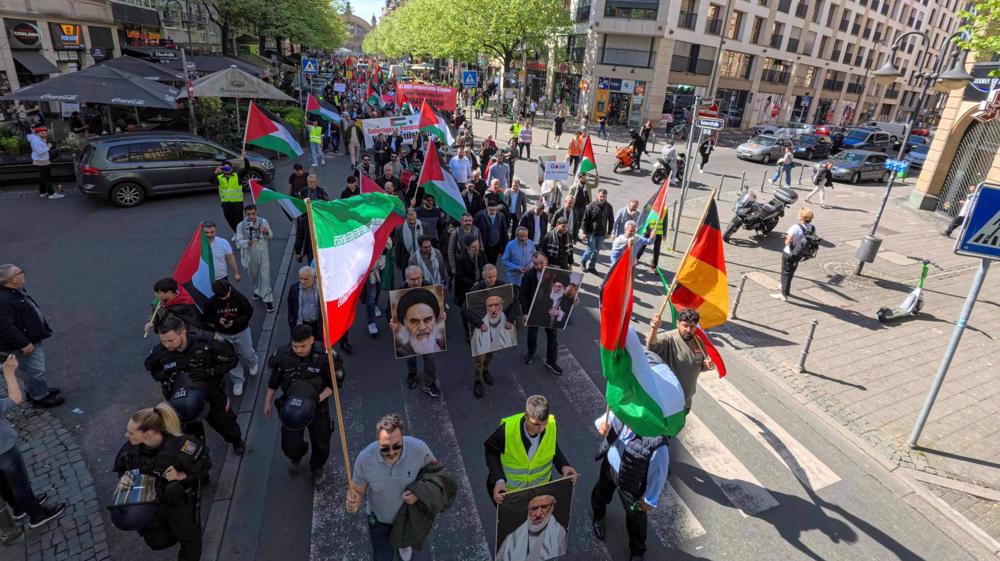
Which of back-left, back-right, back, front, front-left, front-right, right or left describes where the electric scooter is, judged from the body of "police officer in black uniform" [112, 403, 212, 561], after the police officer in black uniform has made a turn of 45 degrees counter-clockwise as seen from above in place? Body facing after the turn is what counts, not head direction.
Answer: left

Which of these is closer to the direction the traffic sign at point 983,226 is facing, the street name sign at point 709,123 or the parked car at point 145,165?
the parked car

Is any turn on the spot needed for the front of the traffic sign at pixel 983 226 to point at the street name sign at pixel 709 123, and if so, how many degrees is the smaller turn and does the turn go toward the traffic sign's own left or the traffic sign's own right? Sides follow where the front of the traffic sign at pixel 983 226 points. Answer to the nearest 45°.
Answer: approximately 135° to the traffic sign's own right

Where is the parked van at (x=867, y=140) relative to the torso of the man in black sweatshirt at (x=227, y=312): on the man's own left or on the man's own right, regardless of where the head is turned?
on the man's own left

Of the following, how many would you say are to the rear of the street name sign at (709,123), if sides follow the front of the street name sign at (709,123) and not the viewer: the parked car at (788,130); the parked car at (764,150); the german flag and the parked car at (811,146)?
3

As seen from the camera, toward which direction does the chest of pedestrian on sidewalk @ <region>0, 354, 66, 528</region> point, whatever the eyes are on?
to the viewer's right

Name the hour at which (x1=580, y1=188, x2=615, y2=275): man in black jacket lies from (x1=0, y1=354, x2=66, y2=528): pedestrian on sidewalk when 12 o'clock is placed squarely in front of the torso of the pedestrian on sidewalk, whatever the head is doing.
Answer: The man in black jacket is roughly at 12 o'clock from the pedestrian on sidewalk.

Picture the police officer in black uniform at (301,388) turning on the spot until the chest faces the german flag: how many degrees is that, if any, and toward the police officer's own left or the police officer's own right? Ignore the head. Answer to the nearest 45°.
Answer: approximately 90° to the police officer's own left

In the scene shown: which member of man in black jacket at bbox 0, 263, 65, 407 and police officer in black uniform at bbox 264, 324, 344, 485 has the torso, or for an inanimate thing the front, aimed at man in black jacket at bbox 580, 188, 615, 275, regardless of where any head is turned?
man in black jacket at bbox 0, 263, 65, 407

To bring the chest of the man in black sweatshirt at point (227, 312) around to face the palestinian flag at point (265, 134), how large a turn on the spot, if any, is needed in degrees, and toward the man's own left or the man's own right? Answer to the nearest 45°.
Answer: approximately 180°

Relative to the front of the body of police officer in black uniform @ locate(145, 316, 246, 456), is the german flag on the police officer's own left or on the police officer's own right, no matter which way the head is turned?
on the police officer's own left
